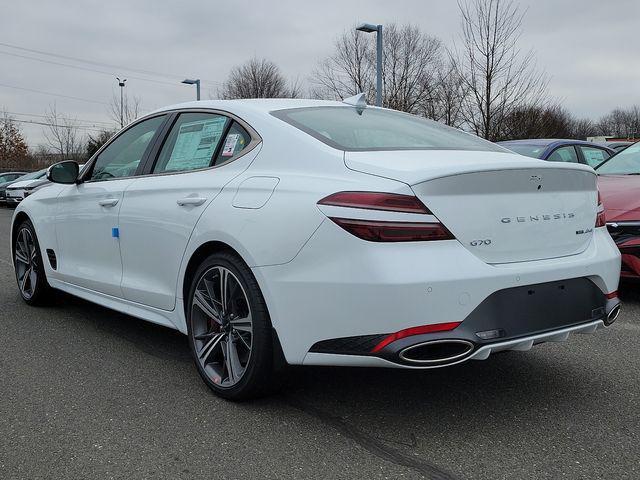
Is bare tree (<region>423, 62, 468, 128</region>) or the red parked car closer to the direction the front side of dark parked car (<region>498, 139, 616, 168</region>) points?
the red parked car

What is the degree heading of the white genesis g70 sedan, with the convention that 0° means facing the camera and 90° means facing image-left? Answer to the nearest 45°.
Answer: approximately 135°

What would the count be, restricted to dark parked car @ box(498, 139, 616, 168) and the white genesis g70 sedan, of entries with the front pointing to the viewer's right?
0

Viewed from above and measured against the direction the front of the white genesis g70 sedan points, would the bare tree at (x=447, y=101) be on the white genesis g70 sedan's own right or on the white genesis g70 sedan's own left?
on the white genesis g70 sedan's own right

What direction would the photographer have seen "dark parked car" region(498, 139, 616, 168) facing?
facing the viewer and to the left of the viewer

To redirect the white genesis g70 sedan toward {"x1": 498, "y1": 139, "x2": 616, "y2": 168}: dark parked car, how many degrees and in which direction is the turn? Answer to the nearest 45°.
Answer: approximately 90° to its right

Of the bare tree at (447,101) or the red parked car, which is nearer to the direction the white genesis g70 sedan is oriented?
the bare tree

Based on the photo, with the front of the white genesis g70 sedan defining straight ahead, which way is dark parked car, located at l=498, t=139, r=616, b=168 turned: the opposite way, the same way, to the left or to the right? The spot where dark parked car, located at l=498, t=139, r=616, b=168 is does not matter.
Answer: to the left
